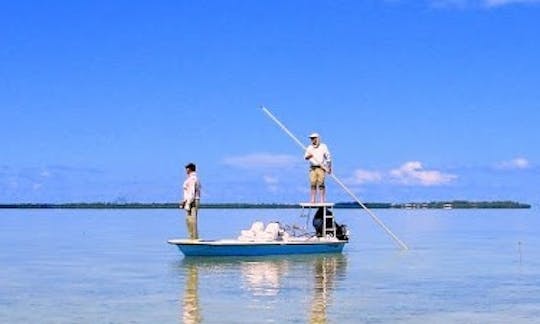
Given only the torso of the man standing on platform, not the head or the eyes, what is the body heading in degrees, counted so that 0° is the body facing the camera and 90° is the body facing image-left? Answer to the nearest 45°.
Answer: approximately 45°

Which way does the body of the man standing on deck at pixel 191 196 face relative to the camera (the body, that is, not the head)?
to the viewer's left

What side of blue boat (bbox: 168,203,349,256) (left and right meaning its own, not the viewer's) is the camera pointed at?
left
